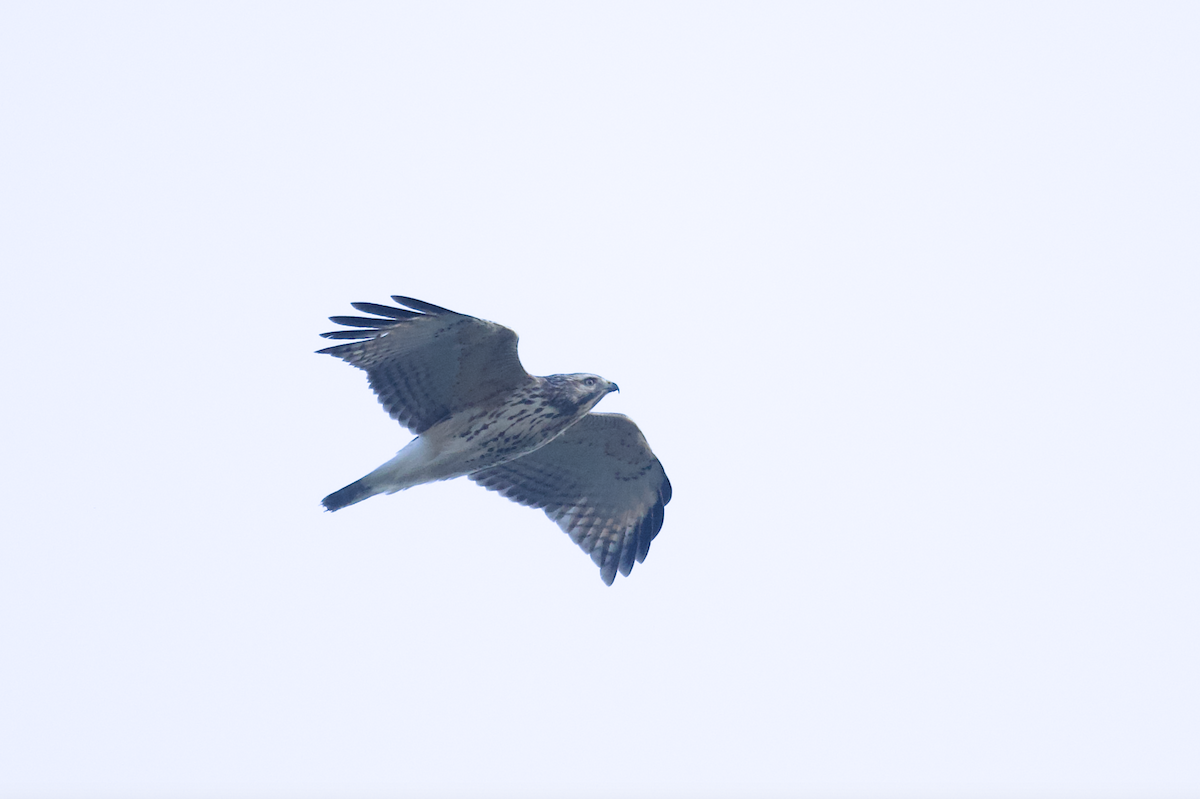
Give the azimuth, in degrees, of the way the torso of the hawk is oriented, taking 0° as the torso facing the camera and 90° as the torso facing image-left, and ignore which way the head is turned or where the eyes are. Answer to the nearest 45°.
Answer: approximately 270°
